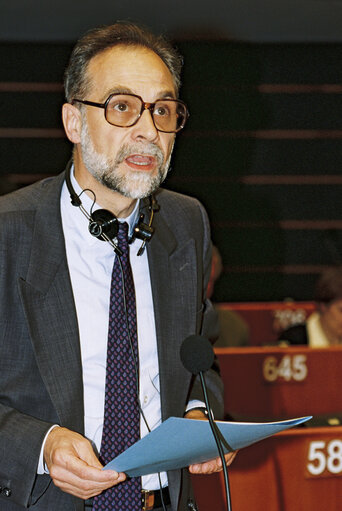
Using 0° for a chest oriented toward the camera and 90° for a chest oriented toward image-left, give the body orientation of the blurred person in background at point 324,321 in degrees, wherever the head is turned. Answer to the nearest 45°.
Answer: approximately 315°

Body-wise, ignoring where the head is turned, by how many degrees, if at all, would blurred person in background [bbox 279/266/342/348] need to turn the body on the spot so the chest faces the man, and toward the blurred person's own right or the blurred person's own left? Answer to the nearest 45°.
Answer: approximately 45° to the blurred person's own right

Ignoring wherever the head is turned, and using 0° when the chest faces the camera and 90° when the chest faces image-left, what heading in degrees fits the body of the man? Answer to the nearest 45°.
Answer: approximately 315°

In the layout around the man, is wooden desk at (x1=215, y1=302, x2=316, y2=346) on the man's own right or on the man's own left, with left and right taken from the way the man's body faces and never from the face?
on the man's own left
